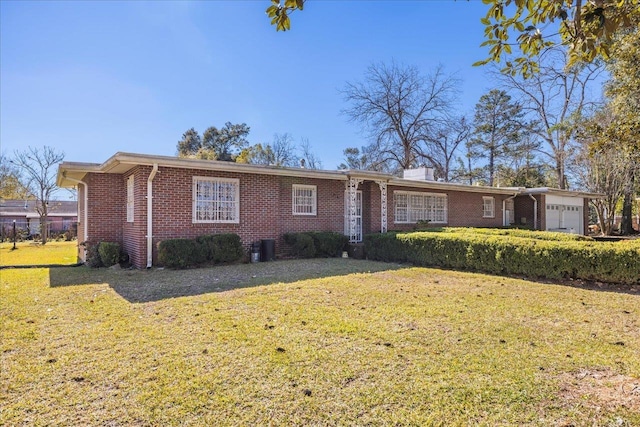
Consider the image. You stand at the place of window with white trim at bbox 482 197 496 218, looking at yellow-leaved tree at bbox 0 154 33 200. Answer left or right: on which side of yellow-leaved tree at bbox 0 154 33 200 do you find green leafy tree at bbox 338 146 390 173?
right

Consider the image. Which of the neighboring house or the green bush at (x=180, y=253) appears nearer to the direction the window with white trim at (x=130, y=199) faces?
the neighboring house

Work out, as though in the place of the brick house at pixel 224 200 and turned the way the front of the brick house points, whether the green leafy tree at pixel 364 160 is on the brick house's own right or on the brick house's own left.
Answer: on the brick house's own left

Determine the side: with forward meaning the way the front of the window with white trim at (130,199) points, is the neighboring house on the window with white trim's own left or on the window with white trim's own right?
on the window with white trim's own right

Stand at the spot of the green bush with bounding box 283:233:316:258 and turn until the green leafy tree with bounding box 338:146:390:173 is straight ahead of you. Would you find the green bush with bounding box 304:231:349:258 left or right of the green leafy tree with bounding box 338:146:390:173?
right

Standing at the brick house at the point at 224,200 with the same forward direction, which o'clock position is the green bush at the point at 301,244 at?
The green bush is roughly at 10 o'clock from the brick house.

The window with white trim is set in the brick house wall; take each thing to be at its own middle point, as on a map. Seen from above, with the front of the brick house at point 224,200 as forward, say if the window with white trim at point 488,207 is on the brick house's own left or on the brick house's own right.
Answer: on the brick house's own left

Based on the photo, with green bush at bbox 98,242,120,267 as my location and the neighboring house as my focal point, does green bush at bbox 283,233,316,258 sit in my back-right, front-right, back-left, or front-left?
back-right

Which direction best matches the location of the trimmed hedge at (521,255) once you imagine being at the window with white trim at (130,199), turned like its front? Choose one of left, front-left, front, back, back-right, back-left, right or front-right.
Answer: back-left

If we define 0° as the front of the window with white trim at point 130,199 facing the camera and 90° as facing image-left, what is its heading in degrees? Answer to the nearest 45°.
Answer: approximately 90°

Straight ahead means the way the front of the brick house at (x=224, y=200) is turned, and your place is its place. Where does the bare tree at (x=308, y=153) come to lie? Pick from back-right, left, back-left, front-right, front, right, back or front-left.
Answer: back-left

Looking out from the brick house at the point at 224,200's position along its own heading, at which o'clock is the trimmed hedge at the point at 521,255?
The trimmed hedge is roughly at 11 o'clock from the brick house.

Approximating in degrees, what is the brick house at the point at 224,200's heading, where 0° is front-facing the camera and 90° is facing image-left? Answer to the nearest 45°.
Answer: approximately 315°
